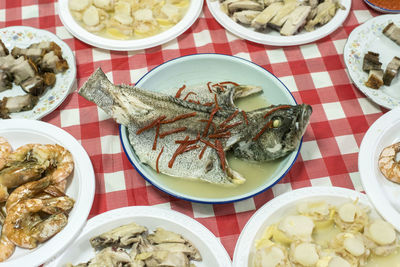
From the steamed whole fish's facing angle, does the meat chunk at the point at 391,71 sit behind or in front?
in front

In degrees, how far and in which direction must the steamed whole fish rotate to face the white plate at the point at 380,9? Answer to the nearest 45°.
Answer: approximately 45° to its left

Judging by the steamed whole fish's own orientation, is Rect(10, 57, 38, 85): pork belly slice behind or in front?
behind

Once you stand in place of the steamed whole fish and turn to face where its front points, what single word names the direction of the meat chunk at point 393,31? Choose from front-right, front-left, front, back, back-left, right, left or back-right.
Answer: front-left

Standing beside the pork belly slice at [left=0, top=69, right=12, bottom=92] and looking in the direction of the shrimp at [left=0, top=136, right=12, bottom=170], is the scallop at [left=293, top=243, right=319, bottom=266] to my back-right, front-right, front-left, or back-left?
front-left

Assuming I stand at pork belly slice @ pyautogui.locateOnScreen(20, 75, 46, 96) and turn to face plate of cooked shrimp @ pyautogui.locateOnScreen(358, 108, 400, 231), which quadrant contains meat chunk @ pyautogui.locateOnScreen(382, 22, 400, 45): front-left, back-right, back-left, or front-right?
front-left

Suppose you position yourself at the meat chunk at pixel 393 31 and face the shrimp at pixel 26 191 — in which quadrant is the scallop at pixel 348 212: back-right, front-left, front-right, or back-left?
front-left

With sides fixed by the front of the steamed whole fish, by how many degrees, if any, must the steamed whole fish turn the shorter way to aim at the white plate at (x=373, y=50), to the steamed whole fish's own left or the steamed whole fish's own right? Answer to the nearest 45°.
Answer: approximately 45° to the steamed whole fish's own left

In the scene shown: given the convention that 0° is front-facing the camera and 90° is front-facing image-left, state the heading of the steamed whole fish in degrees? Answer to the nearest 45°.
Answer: approximately 270°
